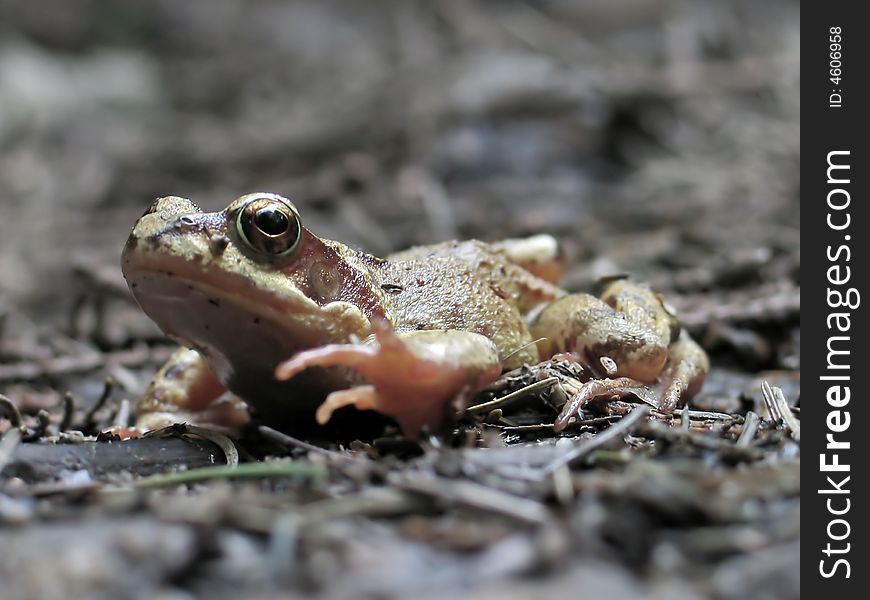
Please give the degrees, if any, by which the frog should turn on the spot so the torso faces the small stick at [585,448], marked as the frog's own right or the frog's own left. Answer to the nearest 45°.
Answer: approximately 90° to the frog's own left

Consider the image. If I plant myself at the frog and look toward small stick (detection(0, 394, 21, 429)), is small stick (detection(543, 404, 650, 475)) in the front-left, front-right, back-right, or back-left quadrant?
back-left

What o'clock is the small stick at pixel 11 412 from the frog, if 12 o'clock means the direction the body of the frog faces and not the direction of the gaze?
The small stick is roughly at 2 o'clock from the frog.

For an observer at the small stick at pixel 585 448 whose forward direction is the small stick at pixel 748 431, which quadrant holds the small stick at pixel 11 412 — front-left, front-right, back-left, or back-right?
back-left

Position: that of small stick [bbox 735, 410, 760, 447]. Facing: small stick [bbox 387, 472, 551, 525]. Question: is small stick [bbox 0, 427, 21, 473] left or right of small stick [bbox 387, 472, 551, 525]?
right

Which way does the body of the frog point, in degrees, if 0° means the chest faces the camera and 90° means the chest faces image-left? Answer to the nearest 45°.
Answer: approximately 45°
